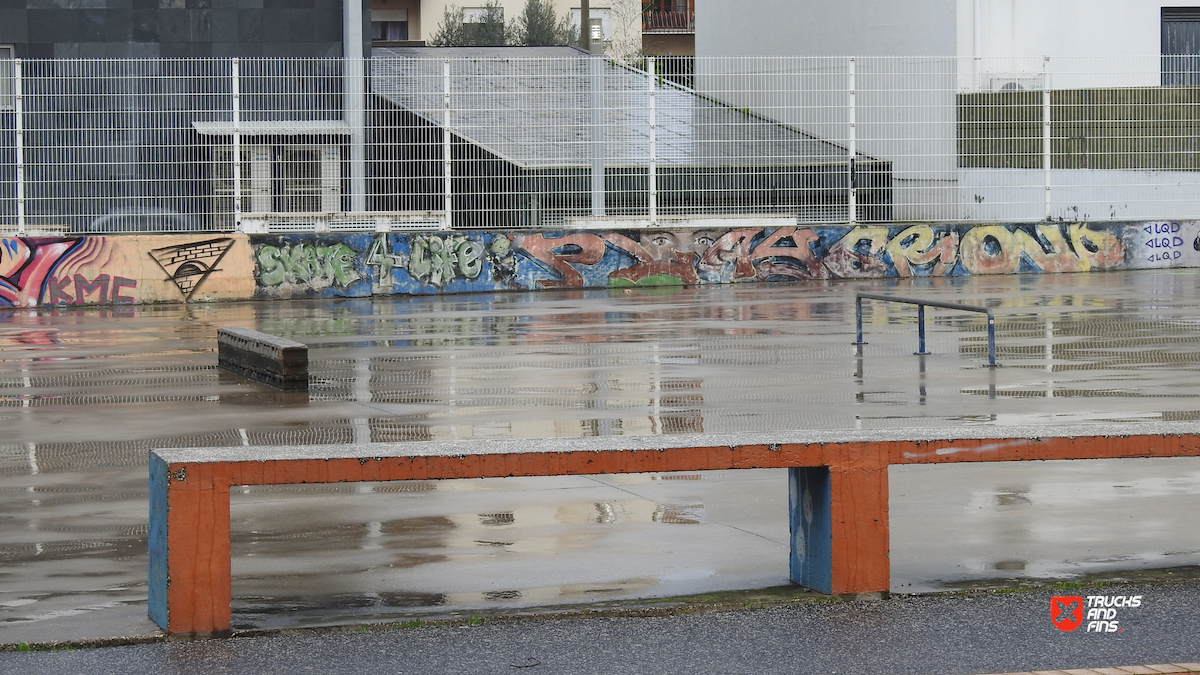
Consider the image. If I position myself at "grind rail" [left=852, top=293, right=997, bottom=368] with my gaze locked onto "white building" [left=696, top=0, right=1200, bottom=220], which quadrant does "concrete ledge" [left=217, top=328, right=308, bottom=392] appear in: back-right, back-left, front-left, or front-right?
back-left

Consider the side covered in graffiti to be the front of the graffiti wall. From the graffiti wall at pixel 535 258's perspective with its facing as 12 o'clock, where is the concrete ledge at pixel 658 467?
The concrete ledge is roughly at 12 o'clock from the graffiti wall.

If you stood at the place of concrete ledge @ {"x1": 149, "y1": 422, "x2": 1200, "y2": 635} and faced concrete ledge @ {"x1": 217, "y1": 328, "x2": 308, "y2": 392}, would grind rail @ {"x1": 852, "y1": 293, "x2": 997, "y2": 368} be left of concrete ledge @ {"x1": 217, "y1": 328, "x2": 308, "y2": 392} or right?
right

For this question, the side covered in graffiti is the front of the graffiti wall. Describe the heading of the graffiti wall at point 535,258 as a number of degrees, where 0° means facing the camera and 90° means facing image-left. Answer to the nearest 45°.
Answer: approximately 0°
